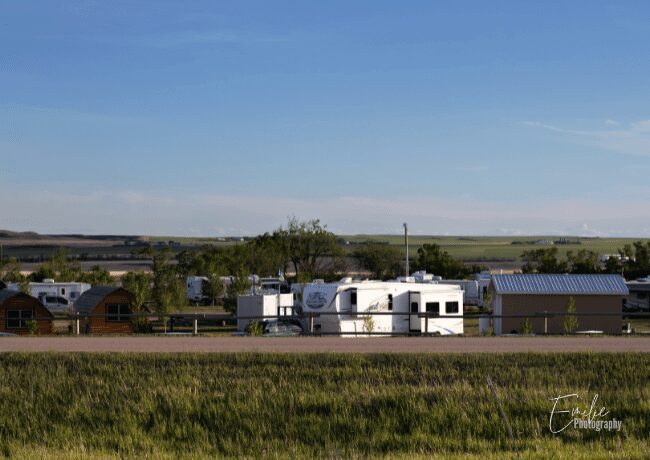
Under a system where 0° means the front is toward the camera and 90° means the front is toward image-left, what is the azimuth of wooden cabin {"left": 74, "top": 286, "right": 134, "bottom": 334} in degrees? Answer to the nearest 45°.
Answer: approximately 315°

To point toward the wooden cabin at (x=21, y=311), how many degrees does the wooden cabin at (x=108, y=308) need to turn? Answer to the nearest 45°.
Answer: approximately 135° to its right

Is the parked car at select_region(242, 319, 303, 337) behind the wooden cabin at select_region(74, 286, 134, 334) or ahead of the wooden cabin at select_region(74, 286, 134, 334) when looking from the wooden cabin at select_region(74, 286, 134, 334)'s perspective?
ahead
